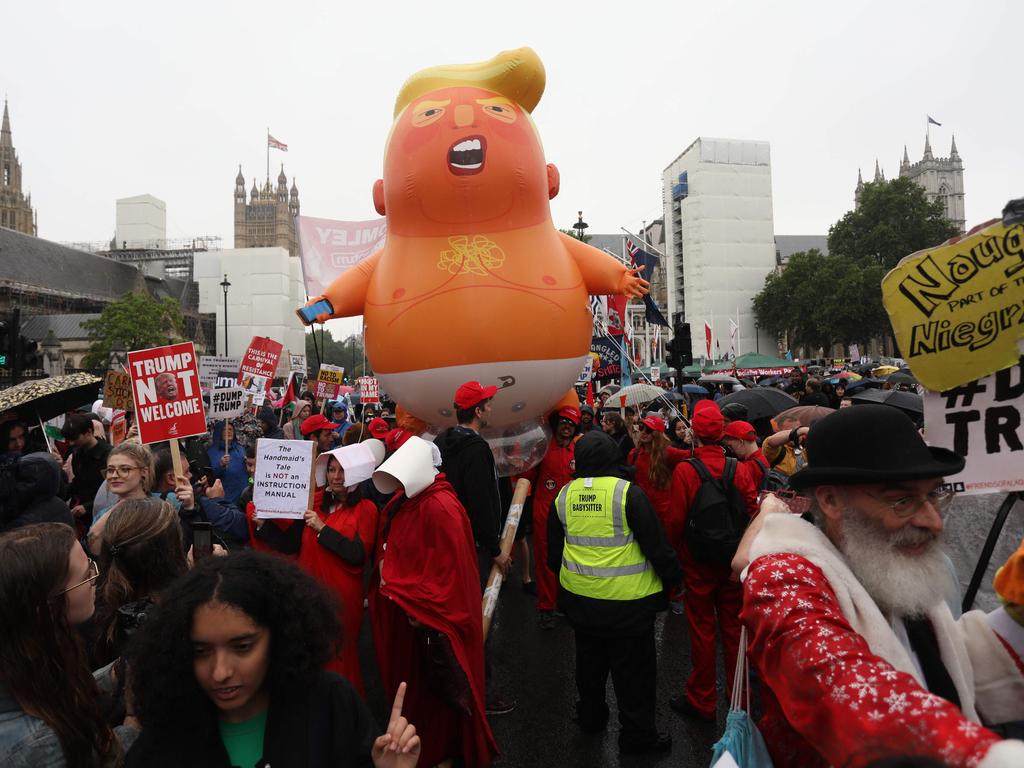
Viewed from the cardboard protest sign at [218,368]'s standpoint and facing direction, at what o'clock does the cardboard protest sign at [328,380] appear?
the cardboard protest sign at [328,380] is roughly at 8 o'clock from the cardboard protest sign at [218,368].

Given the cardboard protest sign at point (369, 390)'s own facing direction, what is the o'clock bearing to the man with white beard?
The man with white beard is roughly at 12 o'clock from the cardboard protest sign.

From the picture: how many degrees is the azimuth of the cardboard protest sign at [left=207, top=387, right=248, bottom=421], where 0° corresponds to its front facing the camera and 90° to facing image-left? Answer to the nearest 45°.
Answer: approximately 0°

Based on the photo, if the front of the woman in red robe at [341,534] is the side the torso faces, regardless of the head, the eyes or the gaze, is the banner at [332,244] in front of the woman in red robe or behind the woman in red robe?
behind

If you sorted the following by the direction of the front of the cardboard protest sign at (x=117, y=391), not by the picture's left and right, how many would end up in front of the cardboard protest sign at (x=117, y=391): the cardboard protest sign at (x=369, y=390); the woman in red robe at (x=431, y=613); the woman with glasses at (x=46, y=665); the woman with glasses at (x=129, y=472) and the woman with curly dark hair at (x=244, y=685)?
4

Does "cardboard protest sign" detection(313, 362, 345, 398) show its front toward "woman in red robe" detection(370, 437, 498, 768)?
yes

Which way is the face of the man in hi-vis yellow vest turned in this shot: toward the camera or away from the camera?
away from the camera

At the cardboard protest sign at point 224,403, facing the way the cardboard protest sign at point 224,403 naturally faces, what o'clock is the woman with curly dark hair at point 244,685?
The woman with curly dark hair is roughly at 12 o'clock from the cardboard protest sign.

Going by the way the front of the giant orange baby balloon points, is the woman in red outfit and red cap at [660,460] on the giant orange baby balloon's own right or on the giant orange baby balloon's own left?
on the giant orange baby balloon's own left
